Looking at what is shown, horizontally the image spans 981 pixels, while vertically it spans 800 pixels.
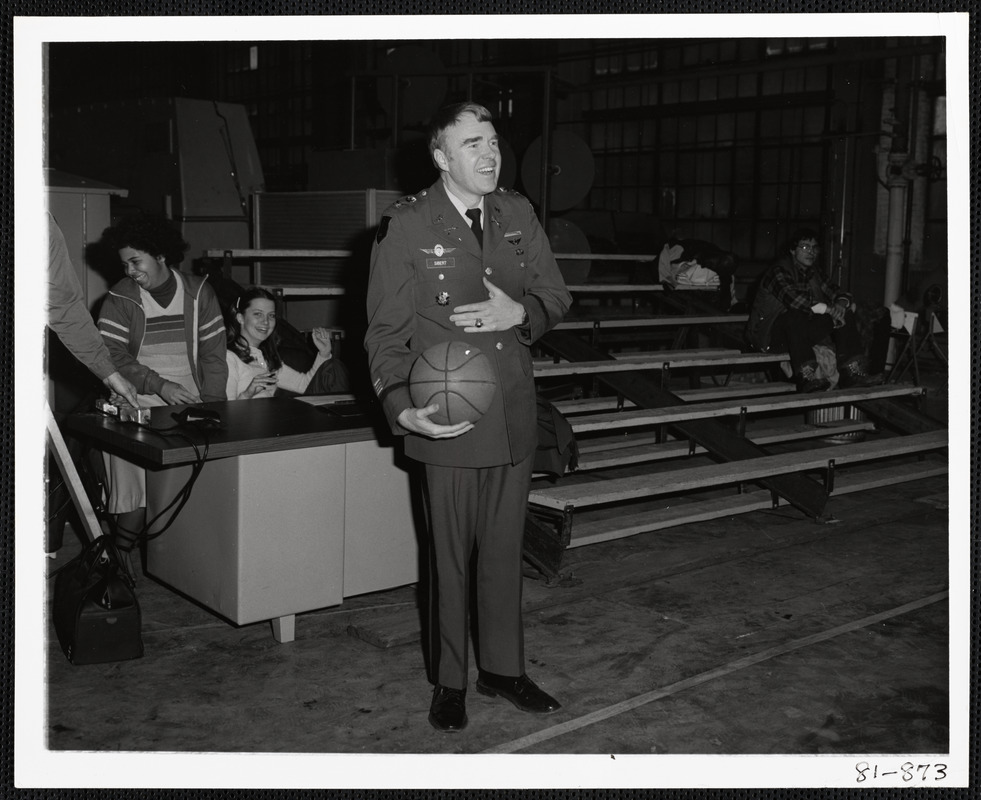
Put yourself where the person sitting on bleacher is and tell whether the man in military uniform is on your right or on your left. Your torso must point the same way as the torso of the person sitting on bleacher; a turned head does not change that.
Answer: on your right

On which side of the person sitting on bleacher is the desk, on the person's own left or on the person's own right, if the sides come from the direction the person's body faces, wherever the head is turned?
on the person's own right

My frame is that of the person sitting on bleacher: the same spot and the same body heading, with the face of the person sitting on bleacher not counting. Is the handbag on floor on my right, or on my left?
on my right
